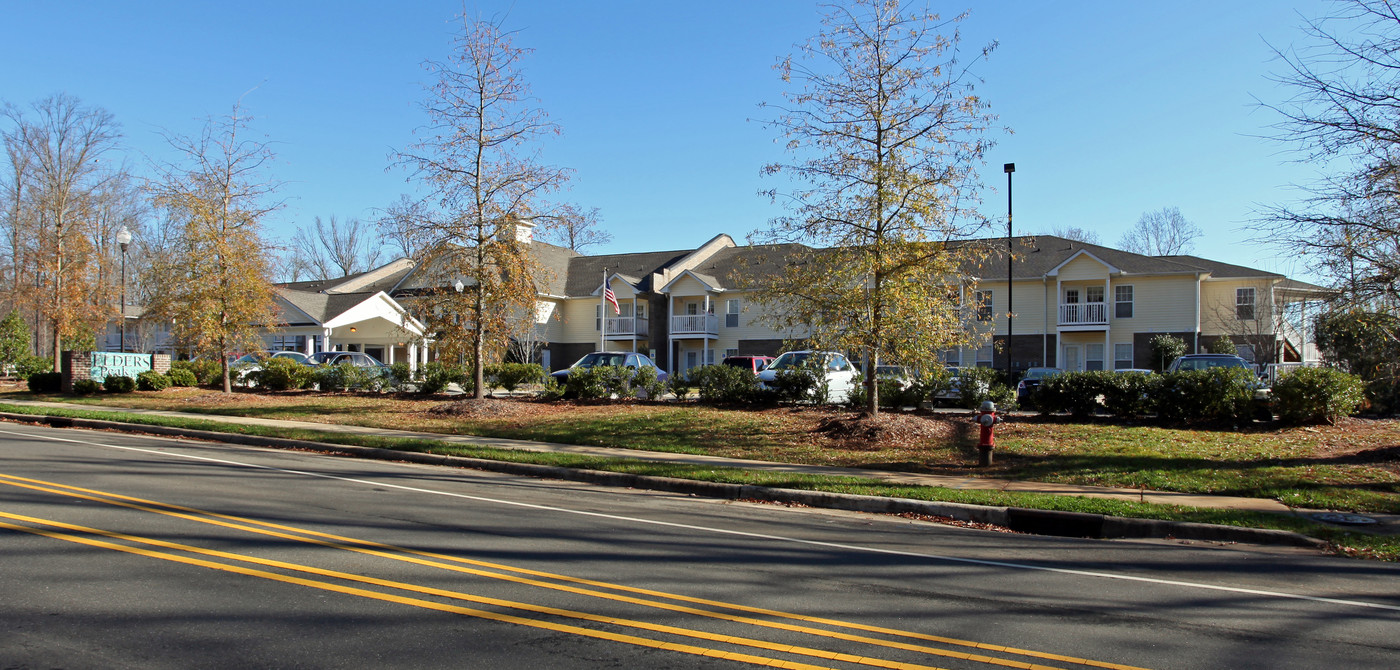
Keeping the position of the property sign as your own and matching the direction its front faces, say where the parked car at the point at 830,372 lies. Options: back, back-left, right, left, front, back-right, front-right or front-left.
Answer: front-left

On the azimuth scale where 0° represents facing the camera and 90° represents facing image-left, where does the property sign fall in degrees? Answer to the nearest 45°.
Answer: approximately 0°

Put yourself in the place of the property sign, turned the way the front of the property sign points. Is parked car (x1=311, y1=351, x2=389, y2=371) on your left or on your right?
on your left

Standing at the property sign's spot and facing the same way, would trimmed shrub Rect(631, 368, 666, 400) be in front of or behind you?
in front

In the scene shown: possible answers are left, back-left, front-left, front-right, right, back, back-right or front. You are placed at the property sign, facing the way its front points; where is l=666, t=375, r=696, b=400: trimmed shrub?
front-left

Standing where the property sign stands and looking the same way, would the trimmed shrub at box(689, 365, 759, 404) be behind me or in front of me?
in front
